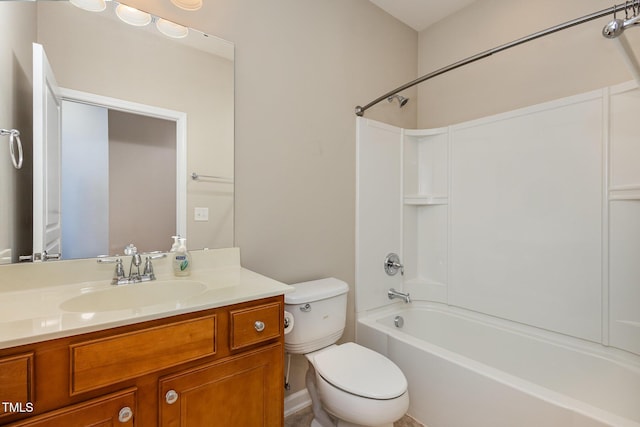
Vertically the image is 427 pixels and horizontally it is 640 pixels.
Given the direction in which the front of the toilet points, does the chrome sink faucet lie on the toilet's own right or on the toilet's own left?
on the toilet's own right

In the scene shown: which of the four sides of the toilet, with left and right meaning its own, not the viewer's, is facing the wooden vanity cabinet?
right

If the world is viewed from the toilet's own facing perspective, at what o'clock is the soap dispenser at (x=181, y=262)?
The soap dispenser is roughly at 4 o'clock from the toilet.

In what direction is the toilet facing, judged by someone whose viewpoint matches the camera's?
facing the viewer and to the right of the viewer
